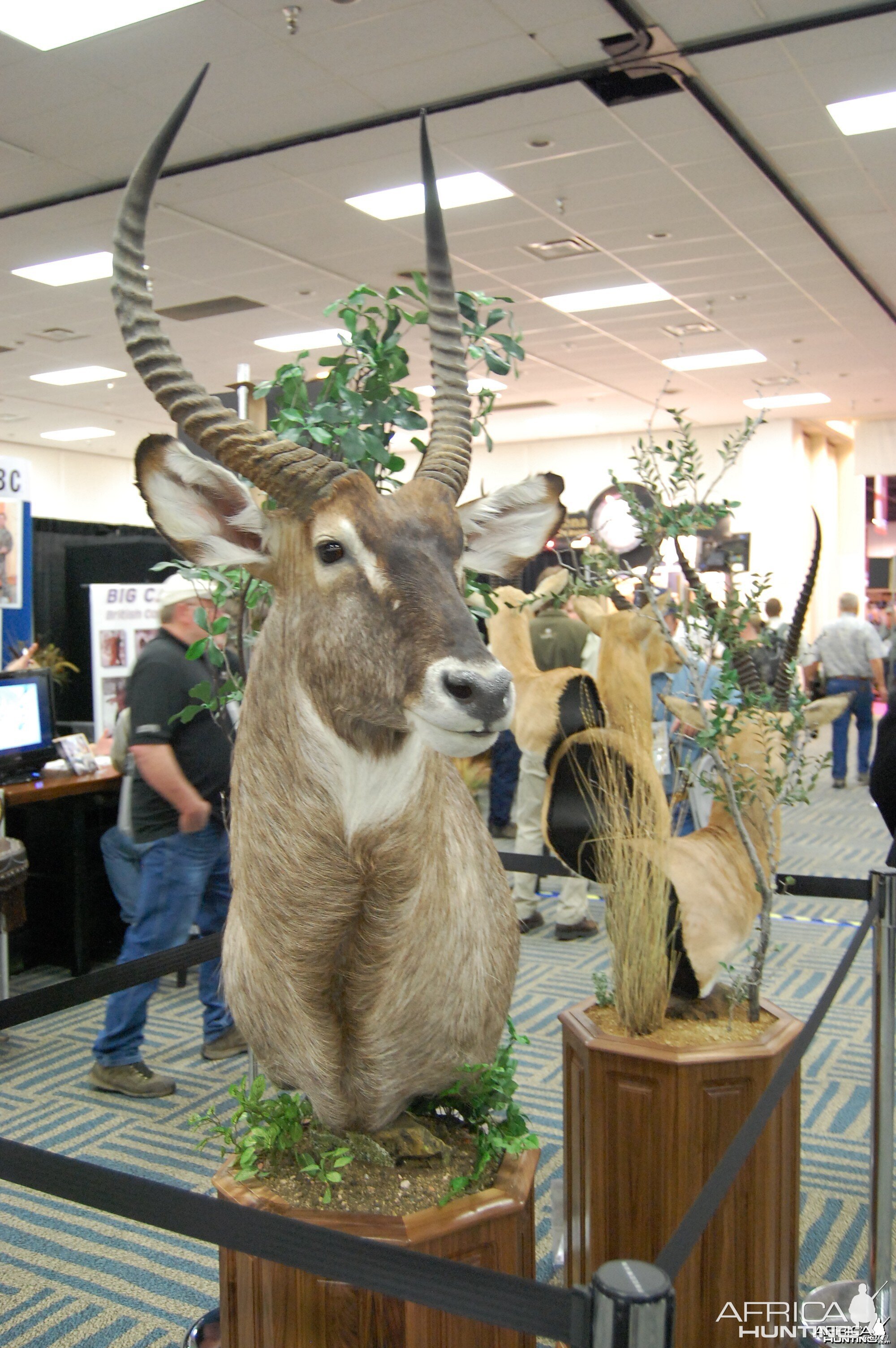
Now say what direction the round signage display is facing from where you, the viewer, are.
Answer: facing the viewer

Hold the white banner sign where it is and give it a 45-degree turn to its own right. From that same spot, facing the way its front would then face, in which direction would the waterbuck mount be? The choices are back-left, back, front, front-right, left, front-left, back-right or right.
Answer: front-left

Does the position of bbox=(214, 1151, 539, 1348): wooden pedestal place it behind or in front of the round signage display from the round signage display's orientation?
in front

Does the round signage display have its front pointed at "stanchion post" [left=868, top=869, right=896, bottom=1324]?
yes

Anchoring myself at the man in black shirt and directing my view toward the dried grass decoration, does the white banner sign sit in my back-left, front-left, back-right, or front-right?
back-left

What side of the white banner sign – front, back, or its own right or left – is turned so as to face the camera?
front
